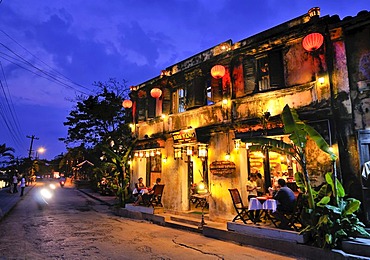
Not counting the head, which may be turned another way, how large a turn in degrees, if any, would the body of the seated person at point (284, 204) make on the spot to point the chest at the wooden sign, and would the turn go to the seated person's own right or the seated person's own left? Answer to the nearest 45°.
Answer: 0° — they already face it

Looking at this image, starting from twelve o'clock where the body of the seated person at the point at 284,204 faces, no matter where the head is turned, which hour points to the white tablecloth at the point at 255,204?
The white tablecloth is roughly at 11 o'clock from the seated person.

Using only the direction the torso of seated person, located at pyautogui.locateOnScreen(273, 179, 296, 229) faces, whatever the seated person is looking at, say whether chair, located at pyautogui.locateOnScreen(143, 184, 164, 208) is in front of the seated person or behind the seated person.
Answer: in front

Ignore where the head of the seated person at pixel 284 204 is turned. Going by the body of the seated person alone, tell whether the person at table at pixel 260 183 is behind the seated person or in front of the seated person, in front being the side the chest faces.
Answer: in front

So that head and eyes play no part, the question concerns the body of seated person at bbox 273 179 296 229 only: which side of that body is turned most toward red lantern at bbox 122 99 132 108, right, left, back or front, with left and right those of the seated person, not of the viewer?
front

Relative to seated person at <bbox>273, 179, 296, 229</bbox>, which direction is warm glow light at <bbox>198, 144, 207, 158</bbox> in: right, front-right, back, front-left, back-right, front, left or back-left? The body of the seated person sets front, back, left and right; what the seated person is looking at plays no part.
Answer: front

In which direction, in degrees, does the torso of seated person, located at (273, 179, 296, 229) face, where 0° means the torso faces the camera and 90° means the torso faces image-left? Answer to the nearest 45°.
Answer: approximately 135°
